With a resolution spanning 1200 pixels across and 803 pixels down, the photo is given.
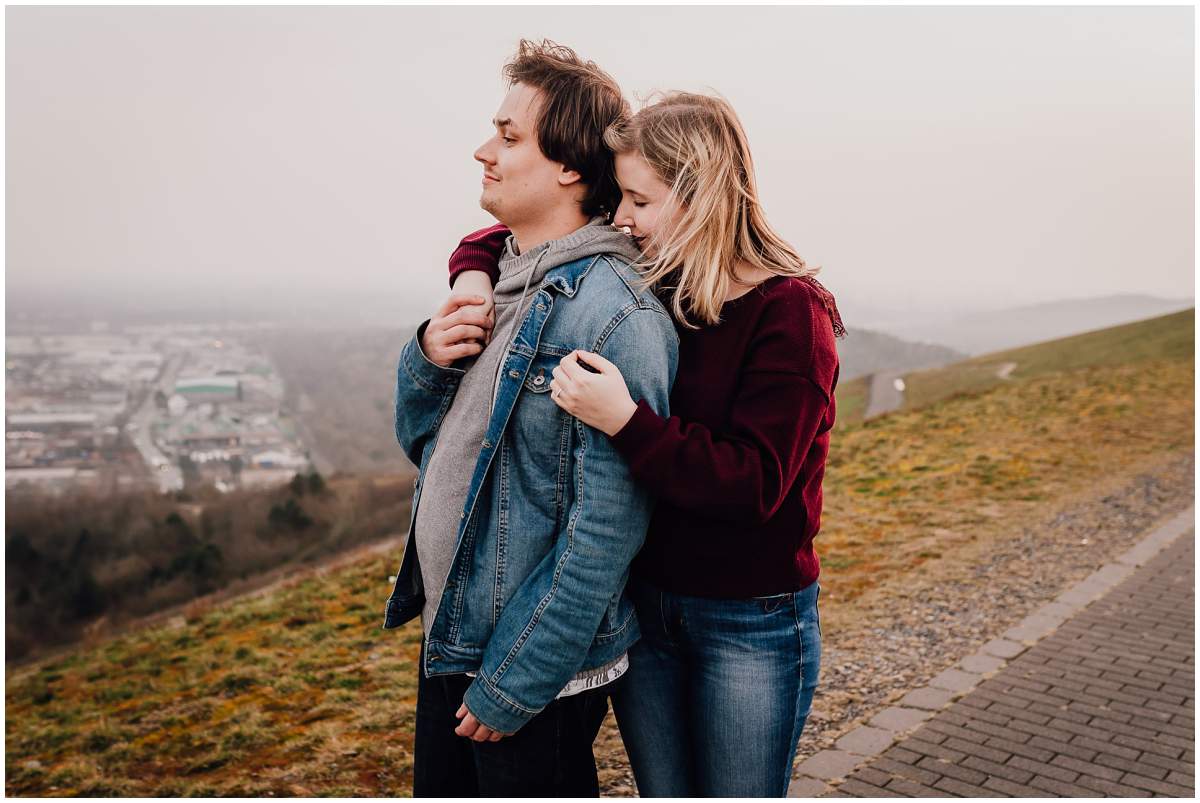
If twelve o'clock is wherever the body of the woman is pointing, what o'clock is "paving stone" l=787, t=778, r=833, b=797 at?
The paving stone is roughly at 5 o'clock from the woman.

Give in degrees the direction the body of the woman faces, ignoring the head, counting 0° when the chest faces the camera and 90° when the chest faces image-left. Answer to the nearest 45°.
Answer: approximately 45°

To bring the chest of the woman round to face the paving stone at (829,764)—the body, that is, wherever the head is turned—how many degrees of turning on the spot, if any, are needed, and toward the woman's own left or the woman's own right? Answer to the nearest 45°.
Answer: approximately 135° to the woman's own right

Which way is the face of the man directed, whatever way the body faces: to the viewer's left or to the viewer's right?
to the viewer's left

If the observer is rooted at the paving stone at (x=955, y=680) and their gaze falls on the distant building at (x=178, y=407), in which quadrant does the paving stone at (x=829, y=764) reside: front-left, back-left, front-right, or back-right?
back-left
